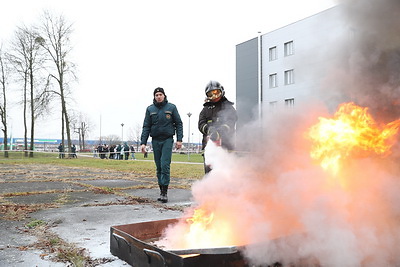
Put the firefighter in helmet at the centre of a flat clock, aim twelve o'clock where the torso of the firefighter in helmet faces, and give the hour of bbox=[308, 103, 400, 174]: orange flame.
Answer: The orange flame is roughly at 11 o'clock from the firefighter in helmet.

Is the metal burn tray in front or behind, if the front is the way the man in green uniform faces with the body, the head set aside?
in front

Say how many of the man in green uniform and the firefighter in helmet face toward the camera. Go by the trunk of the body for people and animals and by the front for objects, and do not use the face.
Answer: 2

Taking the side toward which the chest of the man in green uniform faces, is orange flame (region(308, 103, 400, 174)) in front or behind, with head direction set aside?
in front

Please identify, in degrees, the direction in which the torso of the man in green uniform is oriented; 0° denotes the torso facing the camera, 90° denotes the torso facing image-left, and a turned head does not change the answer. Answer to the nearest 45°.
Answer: approximately 0°
